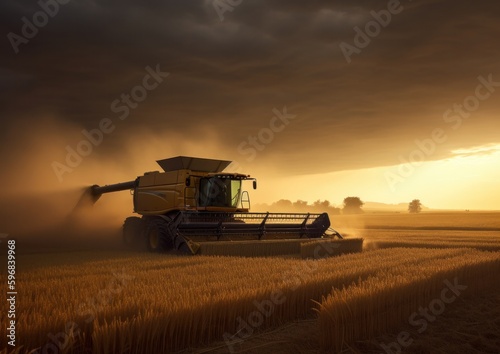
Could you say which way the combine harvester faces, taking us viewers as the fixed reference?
facing the viewer and to the right of the viewer
